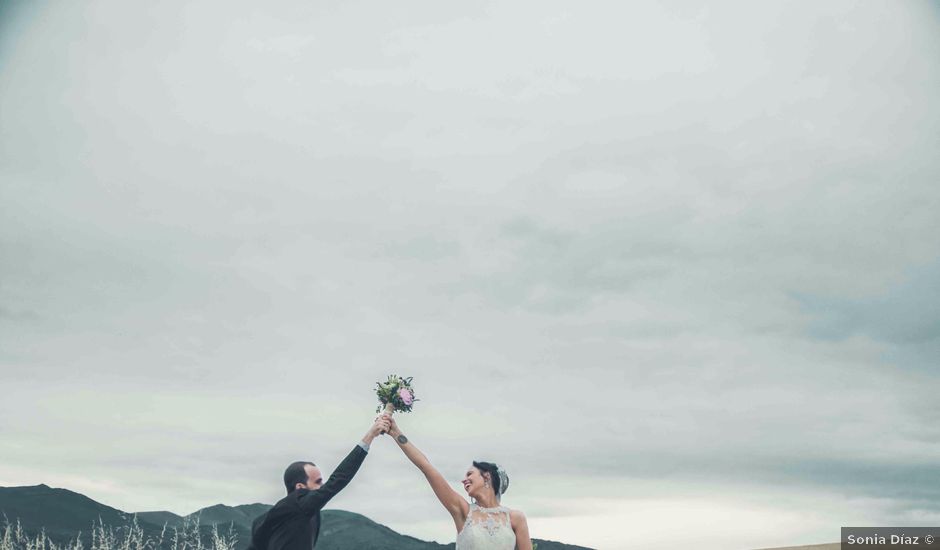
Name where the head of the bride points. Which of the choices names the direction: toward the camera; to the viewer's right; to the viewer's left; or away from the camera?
to the viewer's left

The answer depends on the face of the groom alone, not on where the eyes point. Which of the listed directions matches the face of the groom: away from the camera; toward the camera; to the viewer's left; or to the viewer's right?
to the viewer's right

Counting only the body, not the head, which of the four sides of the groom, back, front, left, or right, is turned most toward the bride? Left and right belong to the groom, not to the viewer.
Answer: front

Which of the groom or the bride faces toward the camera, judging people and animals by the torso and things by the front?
the bride

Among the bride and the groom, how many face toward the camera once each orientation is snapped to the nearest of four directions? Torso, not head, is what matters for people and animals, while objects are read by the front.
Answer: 1

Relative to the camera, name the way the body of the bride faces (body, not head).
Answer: toward the camera

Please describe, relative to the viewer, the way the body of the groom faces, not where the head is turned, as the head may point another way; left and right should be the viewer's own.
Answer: facing away from the viewer and to the right of the viewer

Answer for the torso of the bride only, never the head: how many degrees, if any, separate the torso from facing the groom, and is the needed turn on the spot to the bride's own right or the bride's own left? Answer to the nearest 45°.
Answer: approximately 45° to the bride's own right
